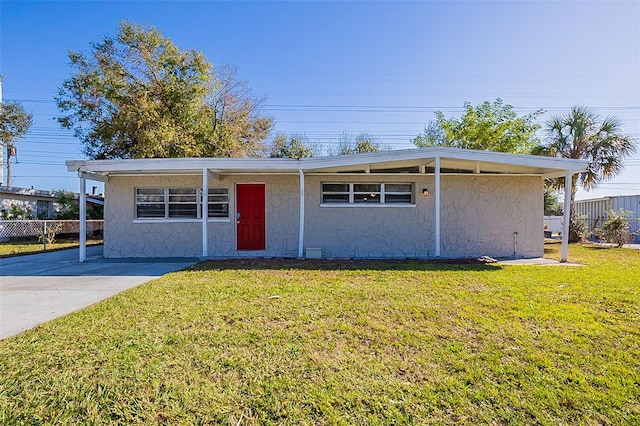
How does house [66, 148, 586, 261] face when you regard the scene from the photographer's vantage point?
facing the viewer

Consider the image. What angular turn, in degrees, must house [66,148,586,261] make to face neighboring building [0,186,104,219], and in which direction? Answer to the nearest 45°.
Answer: approximately 135° to its right

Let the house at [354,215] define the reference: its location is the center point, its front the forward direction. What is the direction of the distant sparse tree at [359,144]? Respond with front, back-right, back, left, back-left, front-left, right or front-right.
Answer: back

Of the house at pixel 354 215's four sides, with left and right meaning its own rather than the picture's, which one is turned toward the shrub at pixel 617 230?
left

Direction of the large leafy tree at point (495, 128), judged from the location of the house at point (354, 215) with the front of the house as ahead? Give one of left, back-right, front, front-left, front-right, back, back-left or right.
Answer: back-left

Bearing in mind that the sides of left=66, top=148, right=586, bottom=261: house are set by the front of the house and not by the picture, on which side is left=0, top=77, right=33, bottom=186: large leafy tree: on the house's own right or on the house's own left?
on the house's own right

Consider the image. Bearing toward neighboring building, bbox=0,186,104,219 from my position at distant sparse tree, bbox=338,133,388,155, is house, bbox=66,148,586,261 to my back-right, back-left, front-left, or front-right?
front-left

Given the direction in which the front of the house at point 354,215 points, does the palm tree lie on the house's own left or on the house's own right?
on the house's own left

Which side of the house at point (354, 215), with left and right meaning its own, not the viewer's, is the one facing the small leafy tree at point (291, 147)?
back
